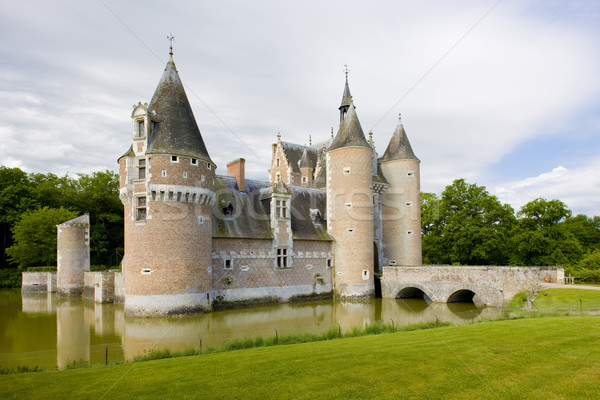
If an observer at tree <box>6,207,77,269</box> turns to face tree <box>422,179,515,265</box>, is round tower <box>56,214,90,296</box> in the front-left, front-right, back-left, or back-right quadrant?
front-right

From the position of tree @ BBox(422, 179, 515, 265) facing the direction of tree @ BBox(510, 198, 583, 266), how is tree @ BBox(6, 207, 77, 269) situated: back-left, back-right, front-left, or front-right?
back-right
